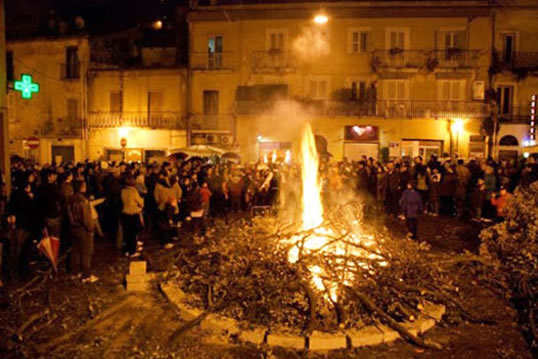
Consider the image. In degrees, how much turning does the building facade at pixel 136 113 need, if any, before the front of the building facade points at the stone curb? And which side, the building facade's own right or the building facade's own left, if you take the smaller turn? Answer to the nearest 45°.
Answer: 0° — it already faces it

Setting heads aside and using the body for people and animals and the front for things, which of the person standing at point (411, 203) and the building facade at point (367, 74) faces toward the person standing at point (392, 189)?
the building facade

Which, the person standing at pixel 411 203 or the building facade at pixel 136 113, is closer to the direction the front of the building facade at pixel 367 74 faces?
the person standing

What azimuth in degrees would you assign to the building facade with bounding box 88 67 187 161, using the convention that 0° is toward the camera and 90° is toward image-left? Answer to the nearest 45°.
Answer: approximately 0°

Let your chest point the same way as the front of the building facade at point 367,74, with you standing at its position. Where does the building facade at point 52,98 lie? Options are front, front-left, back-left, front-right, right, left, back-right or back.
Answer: right

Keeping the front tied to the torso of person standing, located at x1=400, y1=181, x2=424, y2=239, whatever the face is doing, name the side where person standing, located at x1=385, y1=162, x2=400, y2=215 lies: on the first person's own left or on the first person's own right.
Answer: on the first person's own right

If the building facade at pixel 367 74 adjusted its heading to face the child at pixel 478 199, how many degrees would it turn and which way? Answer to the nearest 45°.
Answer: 0° — it already faces them

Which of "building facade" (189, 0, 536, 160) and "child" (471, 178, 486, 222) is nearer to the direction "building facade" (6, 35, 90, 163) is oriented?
the child

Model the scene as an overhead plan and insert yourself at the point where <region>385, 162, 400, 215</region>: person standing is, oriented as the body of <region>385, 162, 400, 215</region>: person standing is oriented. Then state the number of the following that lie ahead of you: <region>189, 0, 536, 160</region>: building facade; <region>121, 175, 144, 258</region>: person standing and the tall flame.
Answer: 2

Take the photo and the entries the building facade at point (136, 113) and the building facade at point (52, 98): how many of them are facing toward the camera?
2
